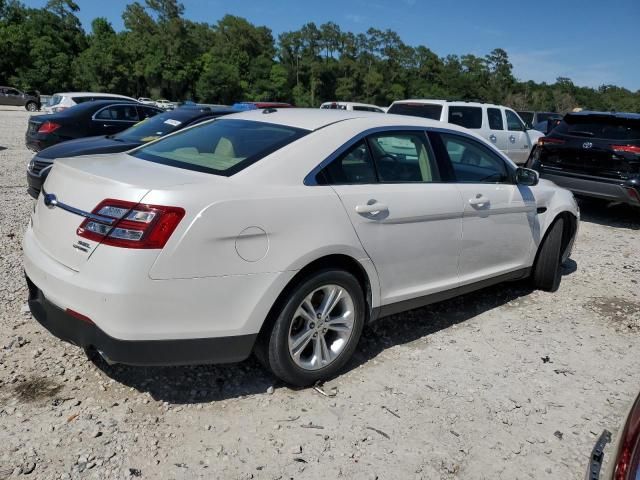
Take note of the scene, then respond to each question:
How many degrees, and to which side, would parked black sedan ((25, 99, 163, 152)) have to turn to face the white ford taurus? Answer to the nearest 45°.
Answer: approximately 135° to its right

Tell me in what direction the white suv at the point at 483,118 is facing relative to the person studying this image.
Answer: facing away from the viewer and to the right of the viewer

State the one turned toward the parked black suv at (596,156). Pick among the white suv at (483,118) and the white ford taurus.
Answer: the white ford taurus

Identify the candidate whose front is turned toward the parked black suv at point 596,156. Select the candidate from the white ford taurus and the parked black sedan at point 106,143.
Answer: the white ford taurus

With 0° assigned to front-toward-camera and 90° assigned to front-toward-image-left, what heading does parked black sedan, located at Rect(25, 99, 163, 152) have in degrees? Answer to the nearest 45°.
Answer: approximately 225°

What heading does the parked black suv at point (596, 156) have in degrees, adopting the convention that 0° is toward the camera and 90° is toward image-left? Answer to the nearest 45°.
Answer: approximately 225°

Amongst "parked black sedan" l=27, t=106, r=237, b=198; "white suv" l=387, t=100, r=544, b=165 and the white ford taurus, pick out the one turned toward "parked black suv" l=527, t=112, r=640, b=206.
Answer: the white ford taurus
